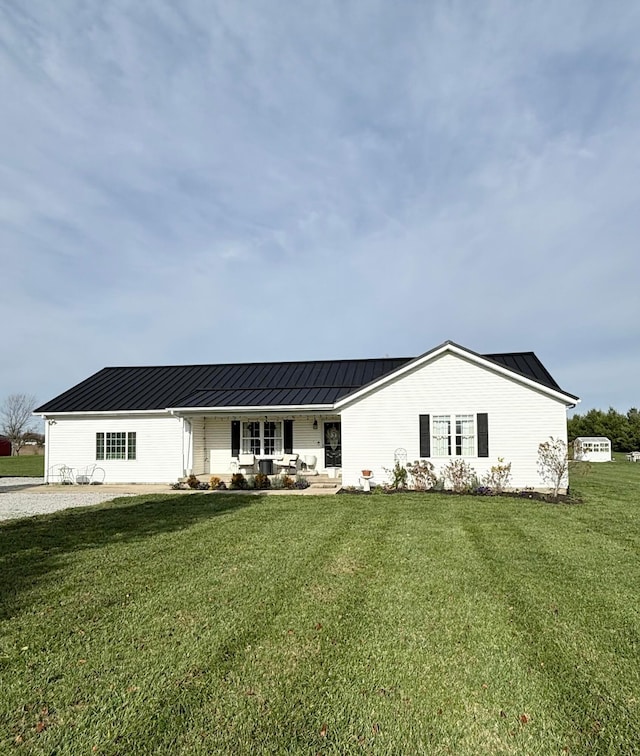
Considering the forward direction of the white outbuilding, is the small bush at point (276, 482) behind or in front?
in front

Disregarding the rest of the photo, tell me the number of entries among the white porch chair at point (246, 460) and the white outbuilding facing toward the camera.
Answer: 2

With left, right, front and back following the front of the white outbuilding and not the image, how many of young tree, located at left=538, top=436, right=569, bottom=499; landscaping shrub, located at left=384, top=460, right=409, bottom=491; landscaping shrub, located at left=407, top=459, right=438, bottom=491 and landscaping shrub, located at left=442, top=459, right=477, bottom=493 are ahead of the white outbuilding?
4

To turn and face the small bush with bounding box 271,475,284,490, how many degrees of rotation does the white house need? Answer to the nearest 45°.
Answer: approximately 45° to its right

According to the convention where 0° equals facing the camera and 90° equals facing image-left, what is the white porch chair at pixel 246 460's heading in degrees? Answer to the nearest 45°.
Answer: approximately 0°

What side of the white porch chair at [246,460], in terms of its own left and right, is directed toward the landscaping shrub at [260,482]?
front

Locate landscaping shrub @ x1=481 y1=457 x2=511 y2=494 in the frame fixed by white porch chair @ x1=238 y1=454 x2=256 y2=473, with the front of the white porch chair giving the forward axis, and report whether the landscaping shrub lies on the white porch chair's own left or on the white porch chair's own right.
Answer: on the white porch chair's own left

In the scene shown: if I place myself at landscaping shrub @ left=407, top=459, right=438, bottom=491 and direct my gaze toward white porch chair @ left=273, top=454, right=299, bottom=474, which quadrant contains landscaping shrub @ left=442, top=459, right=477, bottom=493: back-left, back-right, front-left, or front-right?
back-right

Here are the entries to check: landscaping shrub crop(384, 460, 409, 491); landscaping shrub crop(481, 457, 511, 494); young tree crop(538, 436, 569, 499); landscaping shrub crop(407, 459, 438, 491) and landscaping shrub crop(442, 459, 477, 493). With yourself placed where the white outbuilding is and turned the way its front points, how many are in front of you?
5

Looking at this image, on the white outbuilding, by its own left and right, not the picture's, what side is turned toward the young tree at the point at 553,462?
front

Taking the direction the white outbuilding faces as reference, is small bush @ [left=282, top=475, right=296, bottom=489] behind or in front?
in front

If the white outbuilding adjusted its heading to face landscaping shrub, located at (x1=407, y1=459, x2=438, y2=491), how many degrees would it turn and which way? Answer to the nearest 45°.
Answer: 0° — it already faces it
